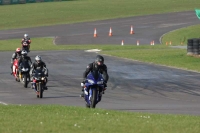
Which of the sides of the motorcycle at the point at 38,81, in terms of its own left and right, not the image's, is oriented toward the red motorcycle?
back

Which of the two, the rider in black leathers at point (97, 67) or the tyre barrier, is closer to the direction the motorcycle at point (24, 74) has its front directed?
the rider in black leathers

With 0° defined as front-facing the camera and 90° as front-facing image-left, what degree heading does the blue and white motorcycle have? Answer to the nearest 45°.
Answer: approximately 0°

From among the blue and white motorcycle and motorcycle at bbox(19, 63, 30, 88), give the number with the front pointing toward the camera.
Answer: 2

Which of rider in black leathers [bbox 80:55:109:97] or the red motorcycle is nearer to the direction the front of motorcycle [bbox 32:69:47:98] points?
the rider in black leathers

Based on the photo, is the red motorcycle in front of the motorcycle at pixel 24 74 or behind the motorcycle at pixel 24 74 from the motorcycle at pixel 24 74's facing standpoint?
behind

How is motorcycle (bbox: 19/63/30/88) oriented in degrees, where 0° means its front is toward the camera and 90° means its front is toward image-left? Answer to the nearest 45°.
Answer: approximately 0°
